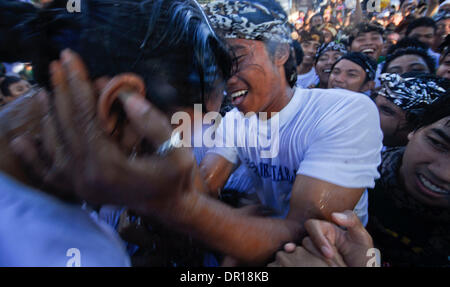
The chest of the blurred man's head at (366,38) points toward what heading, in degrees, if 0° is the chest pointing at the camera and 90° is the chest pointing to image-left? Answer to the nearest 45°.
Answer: approximately 0°

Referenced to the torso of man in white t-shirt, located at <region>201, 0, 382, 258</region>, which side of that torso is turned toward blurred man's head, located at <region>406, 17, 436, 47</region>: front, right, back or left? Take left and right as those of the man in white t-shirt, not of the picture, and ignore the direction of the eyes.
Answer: back

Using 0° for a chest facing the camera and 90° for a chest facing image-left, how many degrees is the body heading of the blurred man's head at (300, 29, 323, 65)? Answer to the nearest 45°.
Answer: approximately 45°

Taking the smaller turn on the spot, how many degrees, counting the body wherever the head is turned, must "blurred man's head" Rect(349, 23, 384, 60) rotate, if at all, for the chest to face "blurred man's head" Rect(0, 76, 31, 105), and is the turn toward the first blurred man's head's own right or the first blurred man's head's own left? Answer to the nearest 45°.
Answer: approximately 45° to the first blurred man's head's own right

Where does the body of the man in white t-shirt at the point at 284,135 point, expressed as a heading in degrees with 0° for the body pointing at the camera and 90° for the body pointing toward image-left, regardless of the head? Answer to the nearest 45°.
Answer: approximately 45°
